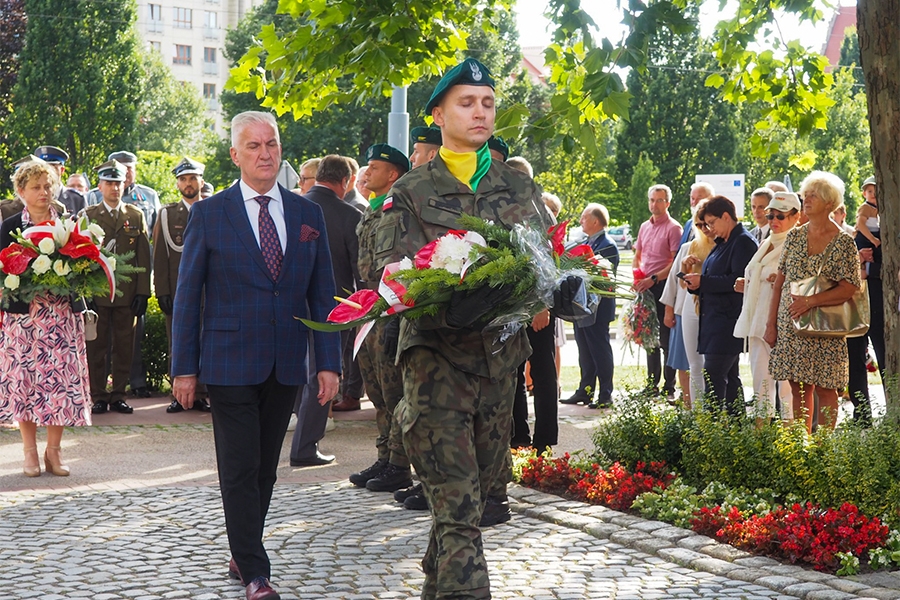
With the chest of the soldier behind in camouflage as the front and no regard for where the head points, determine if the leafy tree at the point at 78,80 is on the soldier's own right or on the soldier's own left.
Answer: on the soldier's own right

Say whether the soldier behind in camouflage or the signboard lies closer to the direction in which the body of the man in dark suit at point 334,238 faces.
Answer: the signboard

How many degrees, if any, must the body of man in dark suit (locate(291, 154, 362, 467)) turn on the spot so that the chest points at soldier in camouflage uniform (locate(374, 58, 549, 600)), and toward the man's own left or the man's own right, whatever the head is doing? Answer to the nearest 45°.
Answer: approximately 135° to the man's own right

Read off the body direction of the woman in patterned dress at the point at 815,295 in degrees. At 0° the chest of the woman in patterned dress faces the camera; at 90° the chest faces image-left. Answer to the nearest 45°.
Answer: approximately 45°

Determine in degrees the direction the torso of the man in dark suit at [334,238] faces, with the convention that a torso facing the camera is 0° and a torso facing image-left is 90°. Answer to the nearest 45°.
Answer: approximately 225°

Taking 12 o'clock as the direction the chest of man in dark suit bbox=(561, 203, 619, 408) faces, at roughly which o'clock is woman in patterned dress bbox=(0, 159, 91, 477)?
The woman in patterned dress is roughly at 10 o'clock from the man in dark suit.

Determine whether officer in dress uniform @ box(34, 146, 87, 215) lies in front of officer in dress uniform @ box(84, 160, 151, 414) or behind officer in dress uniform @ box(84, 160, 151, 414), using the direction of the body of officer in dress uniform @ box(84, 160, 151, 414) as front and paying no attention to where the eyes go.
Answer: behind

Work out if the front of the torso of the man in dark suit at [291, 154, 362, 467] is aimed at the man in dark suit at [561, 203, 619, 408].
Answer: yes

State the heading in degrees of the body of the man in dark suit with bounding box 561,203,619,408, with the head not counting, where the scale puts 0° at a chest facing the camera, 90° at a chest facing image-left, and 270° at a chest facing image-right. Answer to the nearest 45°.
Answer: approximately 45°

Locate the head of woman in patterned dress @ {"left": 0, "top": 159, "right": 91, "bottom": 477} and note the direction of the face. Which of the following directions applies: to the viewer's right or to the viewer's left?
to the viewer's right

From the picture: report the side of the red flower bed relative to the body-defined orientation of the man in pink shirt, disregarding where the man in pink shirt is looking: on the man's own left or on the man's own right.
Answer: on the man's own left
